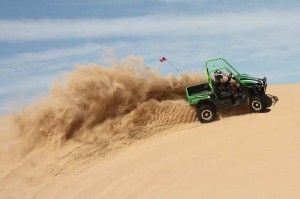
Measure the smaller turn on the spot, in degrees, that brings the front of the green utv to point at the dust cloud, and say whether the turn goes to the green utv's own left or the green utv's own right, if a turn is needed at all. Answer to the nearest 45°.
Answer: approximately 180°

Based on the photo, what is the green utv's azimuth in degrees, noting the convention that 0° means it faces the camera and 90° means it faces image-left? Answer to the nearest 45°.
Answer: approximately 270°
